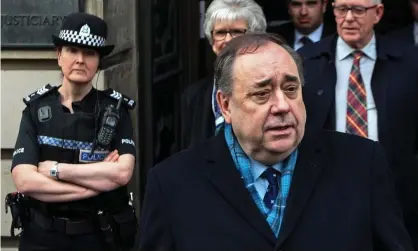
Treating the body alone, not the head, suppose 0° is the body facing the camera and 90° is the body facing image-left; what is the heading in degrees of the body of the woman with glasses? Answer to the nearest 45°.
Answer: approximately 0°

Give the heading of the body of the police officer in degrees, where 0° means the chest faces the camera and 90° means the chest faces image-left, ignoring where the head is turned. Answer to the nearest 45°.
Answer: approximately 0°

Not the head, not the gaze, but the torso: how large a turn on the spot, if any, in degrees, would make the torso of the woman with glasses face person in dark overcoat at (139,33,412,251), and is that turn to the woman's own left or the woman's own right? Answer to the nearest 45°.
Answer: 0° — they already face them

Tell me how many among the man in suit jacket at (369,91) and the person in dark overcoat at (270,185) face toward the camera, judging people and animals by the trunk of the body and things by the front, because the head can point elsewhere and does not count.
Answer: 2
